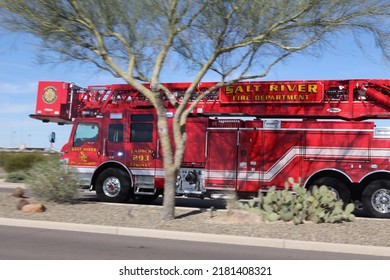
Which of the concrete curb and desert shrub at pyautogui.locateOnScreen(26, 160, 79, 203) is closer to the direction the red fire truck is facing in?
the desert shrub

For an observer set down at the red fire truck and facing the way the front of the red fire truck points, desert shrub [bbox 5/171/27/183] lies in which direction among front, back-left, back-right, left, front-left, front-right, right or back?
front-right

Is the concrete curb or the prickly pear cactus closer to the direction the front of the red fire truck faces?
the concrete curb

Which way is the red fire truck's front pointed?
to the viewer's left

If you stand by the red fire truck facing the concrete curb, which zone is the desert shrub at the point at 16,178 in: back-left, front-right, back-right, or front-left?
back-right

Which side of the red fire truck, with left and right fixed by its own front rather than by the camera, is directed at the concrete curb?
left

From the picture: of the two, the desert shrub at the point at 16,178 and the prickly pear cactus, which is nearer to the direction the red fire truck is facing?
the desert shrub

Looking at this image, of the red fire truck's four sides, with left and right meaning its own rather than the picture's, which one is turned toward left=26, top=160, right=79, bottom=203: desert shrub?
front

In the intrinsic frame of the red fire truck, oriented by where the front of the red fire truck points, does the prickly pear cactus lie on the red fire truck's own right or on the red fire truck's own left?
on the red fire truck's own left
